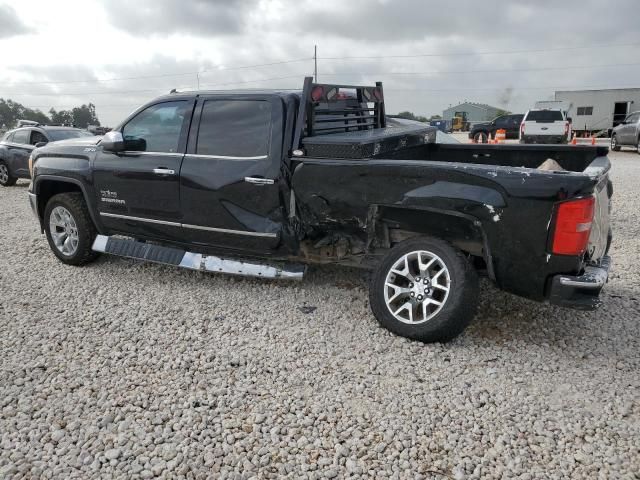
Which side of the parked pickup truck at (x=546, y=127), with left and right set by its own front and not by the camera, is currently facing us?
back

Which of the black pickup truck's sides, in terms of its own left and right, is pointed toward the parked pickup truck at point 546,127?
right

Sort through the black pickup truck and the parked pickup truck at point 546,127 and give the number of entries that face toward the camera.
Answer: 0

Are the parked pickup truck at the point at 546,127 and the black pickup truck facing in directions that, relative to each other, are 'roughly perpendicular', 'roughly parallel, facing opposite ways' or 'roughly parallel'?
roughly perpendicular

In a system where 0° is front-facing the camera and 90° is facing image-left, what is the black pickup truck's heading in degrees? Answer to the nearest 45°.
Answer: approximately 135°

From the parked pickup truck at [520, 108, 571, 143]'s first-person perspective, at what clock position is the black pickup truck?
The black pickup truck is roughly at 6 o'clock from the parked pickup truck.

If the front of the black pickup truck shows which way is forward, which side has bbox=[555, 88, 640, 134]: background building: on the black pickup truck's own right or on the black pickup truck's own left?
on the black pickup truck's own right

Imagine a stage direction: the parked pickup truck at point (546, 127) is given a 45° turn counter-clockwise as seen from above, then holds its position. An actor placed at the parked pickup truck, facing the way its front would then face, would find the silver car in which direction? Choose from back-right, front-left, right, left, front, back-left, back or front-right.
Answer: back-right

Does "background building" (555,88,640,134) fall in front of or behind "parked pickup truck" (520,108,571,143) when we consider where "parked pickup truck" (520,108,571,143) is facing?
in front
